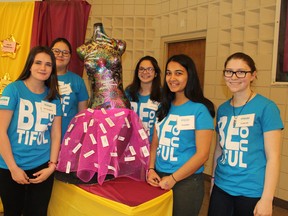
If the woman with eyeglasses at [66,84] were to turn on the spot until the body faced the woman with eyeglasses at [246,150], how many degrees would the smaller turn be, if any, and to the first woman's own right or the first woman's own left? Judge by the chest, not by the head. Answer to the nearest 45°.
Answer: approximately 45° to the first woman's own left

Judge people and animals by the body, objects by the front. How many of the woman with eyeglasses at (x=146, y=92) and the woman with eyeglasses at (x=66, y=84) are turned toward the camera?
2

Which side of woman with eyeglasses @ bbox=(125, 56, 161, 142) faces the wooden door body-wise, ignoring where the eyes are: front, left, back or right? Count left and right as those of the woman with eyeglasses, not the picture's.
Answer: back

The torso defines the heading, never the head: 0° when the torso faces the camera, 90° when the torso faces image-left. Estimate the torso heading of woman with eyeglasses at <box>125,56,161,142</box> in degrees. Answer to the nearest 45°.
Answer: approximately 0°

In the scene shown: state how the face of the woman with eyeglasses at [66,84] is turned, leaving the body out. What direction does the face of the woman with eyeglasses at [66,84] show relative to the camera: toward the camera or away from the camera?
toward the camera

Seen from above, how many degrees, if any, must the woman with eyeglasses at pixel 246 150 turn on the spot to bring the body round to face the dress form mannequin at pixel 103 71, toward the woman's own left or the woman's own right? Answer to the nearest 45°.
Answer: approximately 45° to the woman's own right

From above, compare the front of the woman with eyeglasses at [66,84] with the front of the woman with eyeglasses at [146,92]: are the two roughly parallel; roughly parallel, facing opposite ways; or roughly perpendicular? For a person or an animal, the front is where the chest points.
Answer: roughly parallel

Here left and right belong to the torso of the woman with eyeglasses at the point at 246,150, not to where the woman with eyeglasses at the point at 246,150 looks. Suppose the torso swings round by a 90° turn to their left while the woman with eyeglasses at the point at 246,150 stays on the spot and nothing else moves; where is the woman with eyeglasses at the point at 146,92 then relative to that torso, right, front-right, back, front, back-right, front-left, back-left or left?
back

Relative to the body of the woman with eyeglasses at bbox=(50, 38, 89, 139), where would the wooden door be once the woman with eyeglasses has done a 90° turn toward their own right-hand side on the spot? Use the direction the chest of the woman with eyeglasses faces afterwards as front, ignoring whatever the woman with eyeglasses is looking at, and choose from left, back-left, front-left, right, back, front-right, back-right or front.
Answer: back-right

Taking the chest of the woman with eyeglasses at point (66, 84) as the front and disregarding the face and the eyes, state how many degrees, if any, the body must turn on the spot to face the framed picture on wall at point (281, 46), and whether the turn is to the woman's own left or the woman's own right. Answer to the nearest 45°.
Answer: approximately 90° to the woman's own left

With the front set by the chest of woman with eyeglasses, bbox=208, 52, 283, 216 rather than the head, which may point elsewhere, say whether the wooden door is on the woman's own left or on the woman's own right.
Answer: on the woman's own right

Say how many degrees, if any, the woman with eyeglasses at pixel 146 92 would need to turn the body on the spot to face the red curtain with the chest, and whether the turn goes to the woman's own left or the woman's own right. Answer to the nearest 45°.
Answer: approximately 135° to the woman's own right

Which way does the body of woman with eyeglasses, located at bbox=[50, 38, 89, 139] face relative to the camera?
toward the camera

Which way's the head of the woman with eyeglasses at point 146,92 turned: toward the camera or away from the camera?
toward the camera

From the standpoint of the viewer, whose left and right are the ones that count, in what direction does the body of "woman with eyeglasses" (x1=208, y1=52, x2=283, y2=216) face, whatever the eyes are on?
facing the viewer and to the left of the viewer
